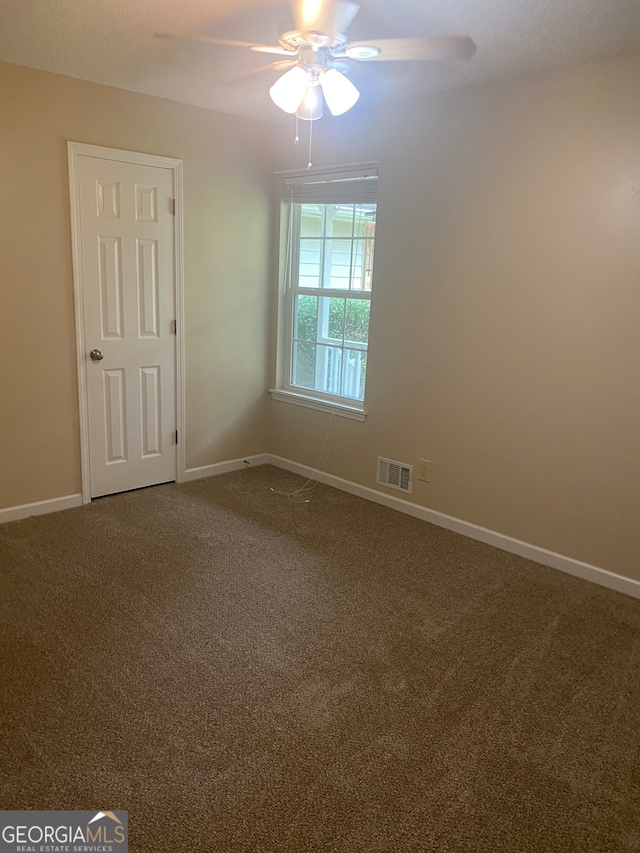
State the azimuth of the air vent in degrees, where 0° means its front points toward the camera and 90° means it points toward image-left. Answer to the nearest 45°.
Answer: approximately 45°

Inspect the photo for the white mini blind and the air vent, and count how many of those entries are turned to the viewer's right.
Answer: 0

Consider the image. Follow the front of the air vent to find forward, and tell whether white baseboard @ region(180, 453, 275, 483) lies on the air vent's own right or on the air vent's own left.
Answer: on the air vent's own right

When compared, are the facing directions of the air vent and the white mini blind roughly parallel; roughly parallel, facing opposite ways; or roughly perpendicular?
roughly parallel

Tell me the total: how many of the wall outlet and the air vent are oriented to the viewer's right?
0

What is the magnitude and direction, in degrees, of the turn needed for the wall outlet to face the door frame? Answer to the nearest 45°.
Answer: approximately 45° to its right

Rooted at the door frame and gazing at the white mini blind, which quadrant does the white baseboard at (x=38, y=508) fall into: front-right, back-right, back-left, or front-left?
back-right

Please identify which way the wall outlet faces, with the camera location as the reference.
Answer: facing the viewer and to the left of the viewer

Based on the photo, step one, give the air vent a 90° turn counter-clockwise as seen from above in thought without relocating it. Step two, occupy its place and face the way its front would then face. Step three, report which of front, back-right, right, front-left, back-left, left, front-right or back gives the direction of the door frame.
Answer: back-right

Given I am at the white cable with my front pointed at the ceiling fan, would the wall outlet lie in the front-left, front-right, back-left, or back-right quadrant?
front-left

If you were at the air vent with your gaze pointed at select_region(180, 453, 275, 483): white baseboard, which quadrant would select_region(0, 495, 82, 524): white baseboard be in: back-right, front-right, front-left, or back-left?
front-left

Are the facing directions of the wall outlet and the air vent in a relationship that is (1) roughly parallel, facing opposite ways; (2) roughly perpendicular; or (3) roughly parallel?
roughly parallel

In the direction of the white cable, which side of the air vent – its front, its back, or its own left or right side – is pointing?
right

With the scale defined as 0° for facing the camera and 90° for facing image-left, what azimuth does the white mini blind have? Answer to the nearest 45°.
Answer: approximately 45°

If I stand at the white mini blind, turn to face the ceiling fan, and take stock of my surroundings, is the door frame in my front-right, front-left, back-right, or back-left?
front-right
